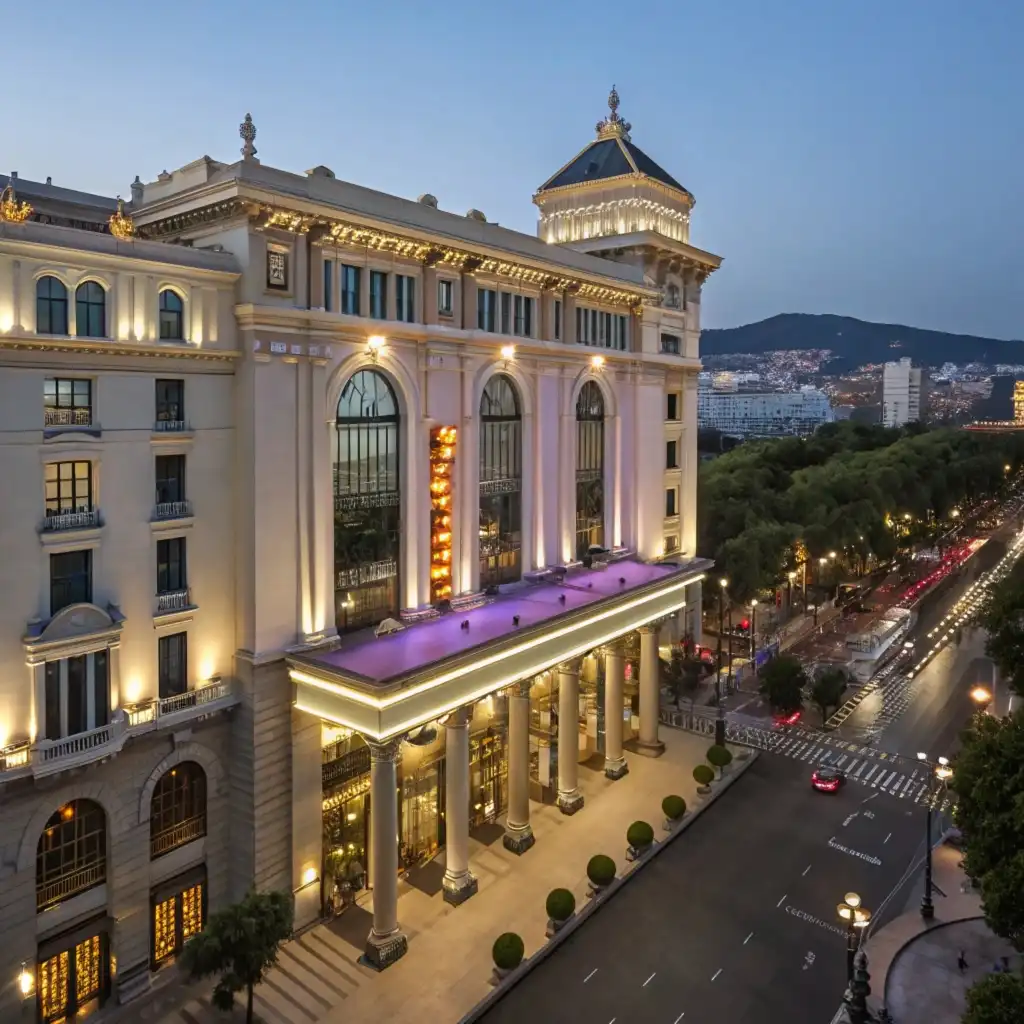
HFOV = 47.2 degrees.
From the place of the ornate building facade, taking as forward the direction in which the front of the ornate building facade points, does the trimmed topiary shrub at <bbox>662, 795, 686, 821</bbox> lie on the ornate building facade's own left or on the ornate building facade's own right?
on the ornate building facade's own left

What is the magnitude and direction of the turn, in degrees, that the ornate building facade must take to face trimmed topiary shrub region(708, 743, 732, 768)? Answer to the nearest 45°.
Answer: approximately 90° to its left

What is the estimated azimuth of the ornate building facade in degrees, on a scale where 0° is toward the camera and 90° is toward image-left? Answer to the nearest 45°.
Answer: approximately 315°

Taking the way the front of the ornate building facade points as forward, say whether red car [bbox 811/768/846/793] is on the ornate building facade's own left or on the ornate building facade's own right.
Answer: on the ornate building facade's own left
